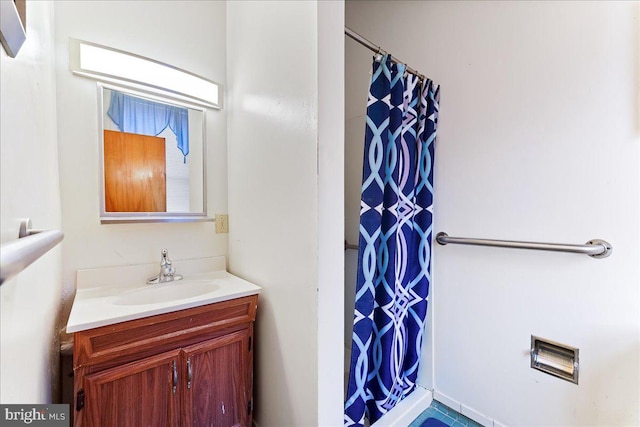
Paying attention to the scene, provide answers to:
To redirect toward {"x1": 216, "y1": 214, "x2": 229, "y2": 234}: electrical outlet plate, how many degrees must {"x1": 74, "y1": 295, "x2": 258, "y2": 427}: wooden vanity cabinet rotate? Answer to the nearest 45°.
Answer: approximately 90° to its left

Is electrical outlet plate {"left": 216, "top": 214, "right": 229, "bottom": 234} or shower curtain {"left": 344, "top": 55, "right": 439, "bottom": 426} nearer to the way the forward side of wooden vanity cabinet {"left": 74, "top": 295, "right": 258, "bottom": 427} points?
the shower curtain

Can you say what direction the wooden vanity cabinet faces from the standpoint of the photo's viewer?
facing the viewer and to the right of the viewer

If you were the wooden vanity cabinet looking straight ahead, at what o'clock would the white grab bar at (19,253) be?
The white grab bar is roughly at 2 o'clock from the wooden vanity cabinet.

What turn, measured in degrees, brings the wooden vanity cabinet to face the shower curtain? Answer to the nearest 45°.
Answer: approximately 45° to its left
